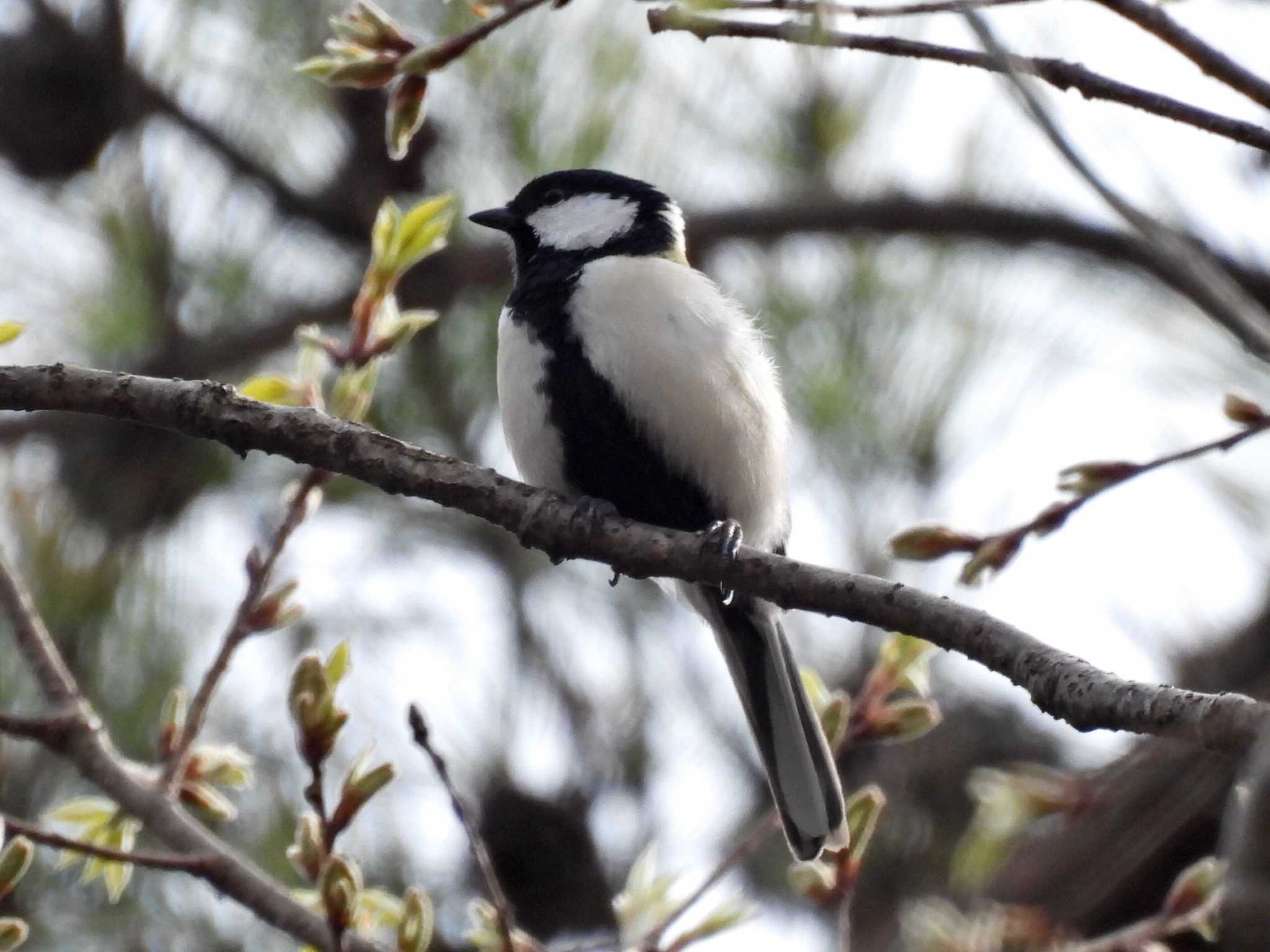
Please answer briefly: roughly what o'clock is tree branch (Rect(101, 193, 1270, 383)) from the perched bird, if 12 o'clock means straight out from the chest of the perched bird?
The tree branch is roughly at 5 o'clock from the perched bird.

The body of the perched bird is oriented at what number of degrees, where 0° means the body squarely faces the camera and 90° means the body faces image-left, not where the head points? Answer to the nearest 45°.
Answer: approximately 45°
